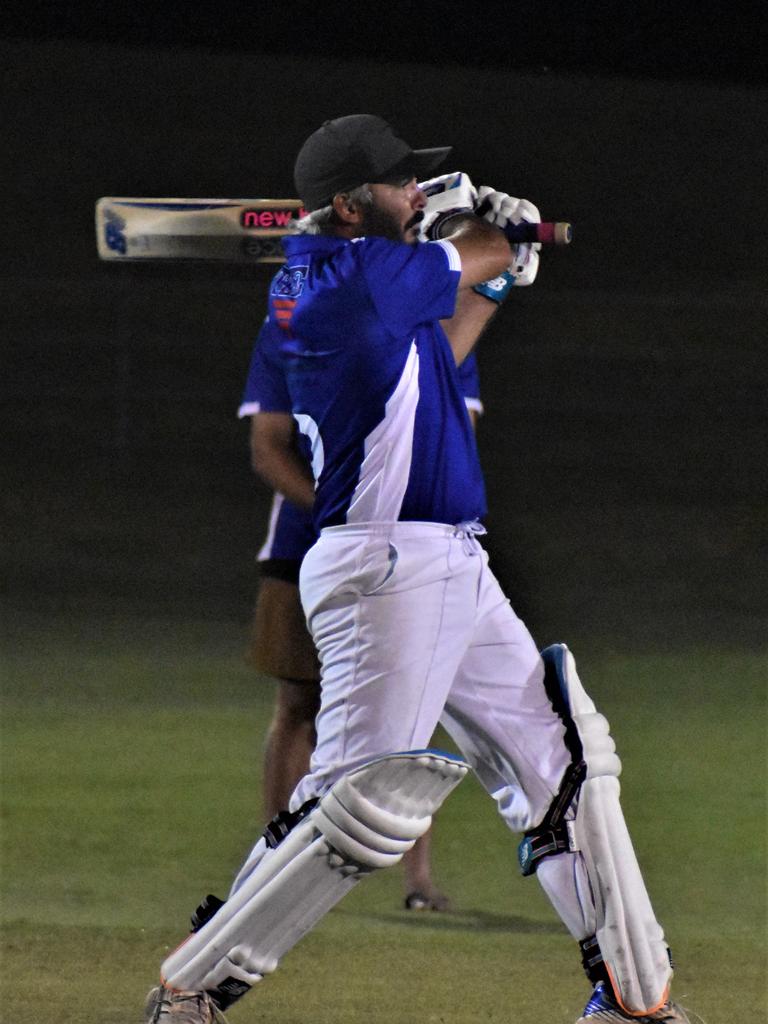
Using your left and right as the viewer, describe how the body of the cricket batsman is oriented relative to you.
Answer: facing to the right of the viewer

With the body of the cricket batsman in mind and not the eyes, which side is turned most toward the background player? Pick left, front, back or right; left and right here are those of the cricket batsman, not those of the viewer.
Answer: left
